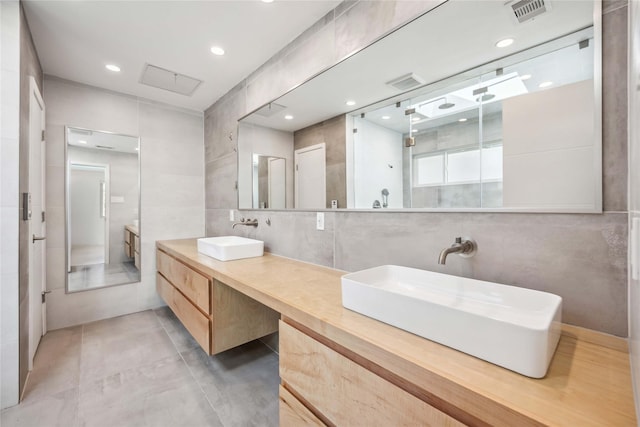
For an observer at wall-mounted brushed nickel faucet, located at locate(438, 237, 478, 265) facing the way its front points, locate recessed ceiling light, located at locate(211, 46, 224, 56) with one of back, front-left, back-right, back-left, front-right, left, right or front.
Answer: front-right

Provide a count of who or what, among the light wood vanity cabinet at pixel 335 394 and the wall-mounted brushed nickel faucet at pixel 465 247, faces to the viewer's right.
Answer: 0

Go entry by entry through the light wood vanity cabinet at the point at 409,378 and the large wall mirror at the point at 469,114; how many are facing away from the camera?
0

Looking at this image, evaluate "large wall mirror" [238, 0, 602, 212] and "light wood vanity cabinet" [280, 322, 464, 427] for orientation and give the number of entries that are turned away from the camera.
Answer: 0

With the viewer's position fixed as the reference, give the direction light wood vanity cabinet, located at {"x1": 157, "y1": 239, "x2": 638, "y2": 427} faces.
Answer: facing the viewer and to the left of the viewer

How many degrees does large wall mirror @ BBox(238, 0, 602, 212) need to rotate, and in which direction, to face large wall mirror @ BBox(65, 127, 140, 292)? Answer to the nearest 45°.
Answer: approximately 45° to its right

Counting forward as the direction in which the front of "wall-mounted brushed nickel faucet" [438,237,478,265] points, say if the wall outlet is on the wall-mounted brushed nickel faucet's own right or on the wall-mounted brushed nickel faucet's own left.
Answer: on the wall-mounted brushed nickel faucet's own right

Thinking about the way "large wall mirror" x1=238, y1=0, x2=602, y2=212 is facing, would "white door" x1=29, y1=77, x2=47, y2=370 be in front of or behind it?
in front

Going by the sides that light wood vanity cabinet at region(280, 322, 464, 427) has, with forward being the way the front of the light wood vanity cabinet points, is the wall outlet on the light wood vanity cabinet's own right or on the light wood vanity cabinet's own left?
on the light wood vanity cabinet's own right

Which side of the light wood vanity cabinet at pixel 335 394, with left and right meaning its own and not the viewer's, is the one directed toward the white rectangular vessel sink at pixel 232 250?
right
